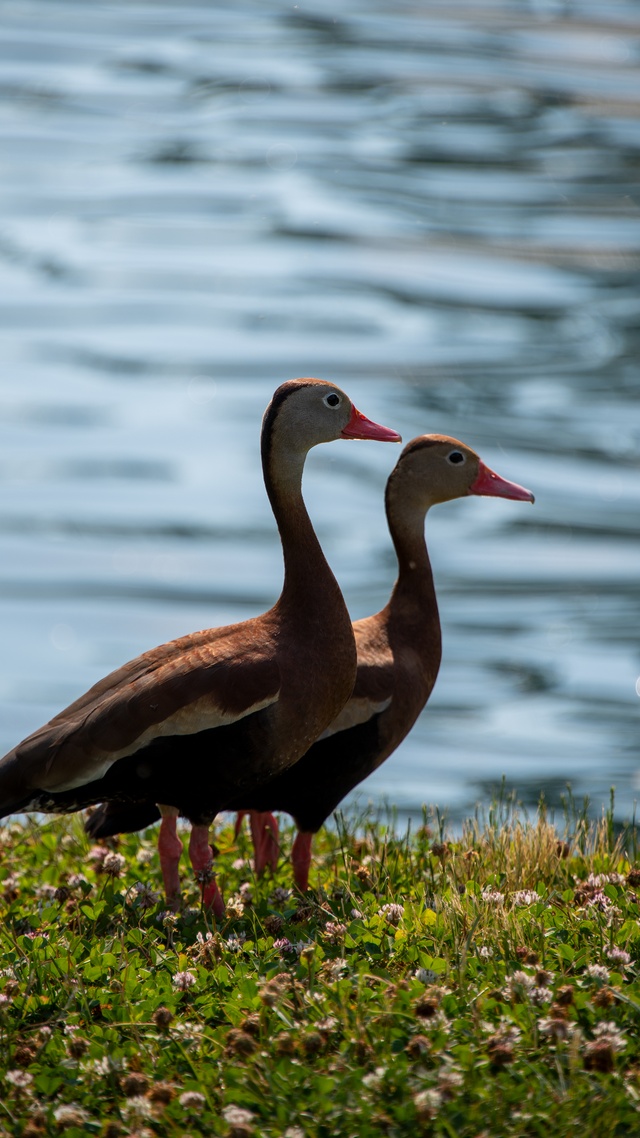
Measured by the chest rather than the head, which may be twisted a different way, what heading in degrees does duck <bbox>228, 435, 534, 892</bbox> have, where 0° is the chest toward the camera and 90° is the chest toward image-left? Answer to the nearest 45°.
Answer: approximately 270°

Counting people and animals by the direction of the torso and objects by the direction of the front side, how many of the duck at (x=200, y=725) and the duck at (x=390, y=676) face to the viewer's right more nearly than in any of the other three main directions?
2

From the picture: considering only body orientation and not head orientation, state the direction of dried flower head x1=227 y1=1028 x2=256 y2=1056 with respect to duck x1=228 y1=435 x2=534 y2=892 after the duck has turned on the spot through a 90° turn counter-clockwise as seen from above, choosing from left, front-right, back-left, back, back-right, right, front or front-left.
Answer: back

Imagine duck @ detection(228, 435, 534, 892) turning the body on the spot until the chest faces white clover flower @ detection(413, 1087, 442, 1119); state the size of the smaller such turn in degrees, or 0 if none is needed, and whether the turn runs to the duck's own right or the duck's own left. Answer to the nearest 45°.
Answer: approximately 90° to the duck's own right

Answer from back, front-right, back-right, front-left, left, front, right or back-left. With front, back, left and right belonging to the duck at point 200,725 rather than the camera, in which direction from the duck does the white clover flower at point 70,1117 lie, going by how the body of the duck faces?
right

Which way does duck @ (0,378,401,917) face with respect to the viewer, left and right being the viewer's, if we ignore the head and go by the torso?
facing to the right of the viewer

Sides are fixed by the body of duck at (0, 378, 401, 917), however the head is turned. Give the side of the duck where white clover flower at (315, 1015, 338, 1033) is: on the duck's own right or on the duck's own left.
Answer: on the duck's own right

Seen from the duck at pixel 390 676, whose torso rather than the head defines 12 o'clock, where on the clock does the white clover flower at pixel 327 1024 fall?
The white clover flower is roughly at 3 o'clock from the duck.
